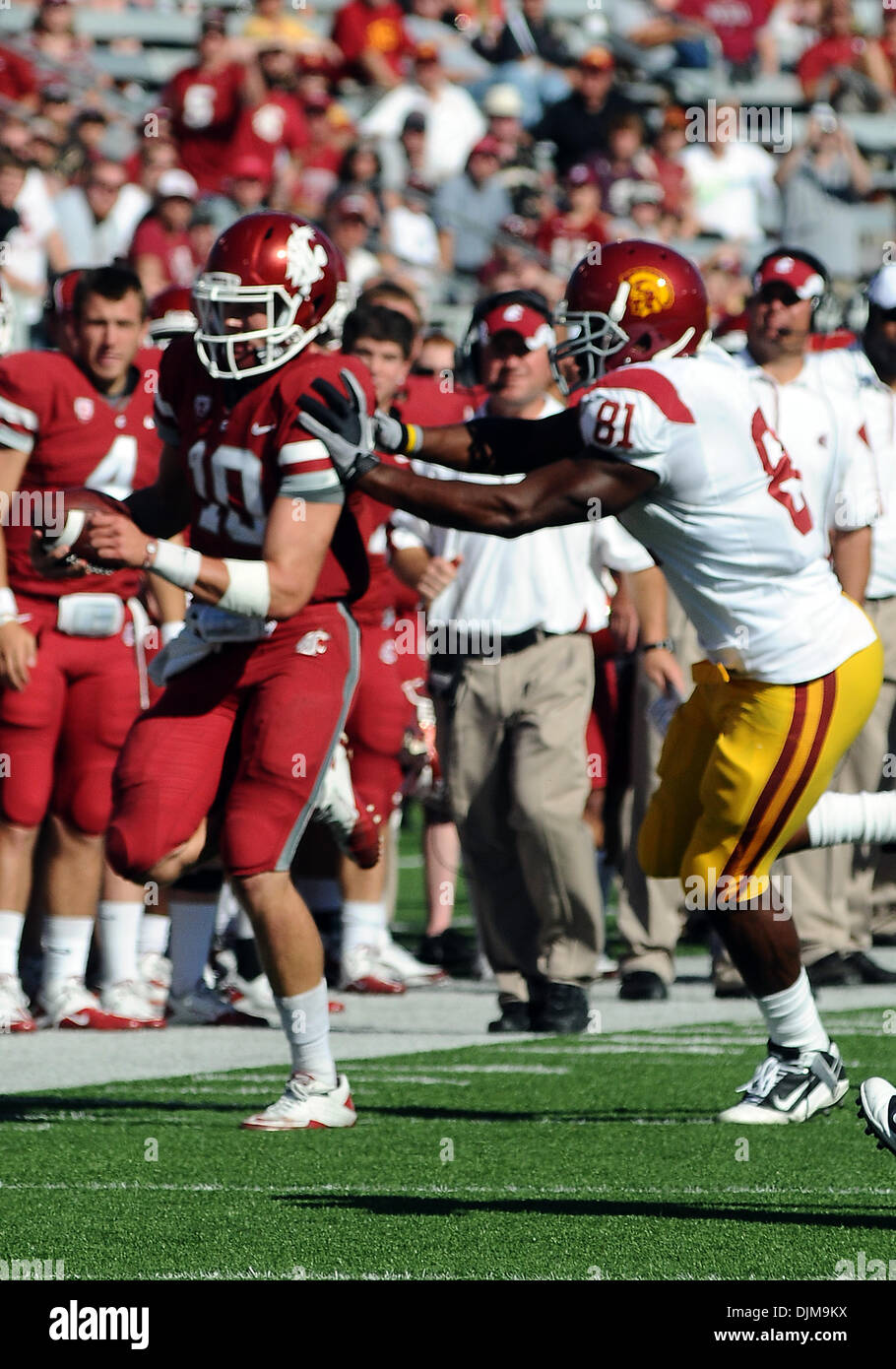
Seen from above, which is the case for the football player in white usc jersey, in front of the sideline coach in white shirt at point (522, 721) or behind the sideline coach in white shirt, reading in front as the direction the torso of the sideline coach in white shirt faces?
in front

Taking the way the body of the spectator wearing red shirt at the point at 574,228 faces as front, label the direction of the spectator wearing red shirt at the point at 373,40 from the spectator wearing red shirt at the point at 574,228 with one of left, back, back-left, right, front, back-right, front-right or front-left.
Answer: back-right

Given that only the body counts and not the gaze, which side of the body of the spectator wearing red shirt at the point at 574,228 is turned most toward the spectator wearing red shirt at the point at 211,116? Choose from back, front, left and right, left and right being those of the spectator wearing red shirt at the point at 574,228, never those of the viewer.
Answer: right

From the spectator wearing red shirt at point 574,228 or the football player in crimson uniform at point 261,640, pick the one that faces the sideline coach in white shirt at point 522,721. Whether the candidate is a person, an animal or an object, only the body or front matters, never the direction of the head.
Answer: the spectator wearing red shirt

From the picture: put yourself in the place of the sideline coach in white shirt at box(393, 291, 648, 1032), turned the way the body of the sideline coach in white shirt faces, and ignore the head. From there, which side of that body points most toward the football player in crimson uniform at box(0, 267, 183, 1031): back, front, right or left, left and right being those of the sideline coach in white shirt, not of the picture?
right

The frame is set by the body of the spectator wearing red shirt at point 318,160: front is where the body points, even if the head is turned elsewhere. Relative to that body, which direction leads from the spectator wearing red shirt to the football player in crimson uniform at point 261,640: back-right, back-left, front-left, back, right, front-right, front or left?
front-left

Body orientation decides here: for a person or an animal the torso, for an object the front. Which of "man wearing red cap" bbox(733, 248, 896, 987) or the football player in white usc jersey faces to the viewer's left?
the football player in white usc jersey

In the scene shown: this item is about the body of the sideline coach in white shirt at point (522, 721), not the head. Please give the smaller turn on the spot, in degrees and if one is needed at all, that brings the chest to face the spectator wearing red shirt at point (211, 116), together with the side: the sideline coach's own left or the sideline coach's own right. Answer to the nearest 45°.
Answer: approximately 180°

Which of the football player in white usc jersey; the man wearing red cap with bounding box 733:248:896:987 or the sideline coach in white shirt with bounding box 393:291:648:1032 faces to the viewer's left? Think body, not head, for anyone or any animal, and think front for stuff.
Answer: the football player in white usc jersey
